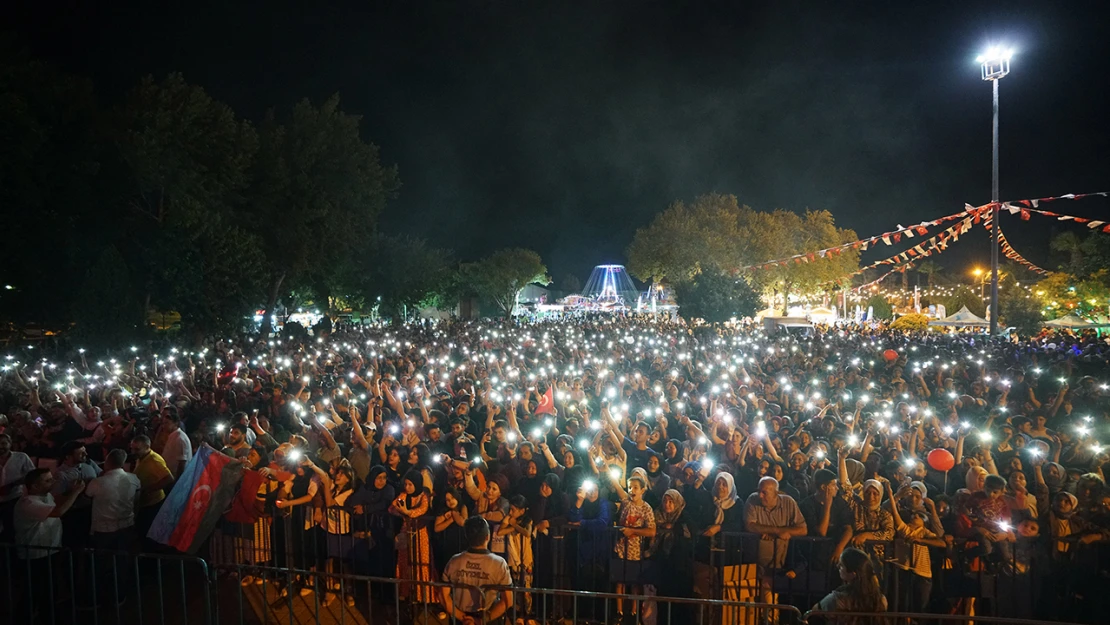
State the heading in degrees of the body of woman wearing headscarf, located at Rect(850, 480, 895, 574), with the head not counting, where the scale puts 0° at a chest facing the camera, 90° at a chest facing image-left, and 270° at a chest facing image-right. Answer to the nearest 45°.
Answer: approximately 0°

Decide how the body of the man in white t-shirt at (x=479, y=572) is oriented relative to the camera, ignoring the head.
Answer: away from the camera
